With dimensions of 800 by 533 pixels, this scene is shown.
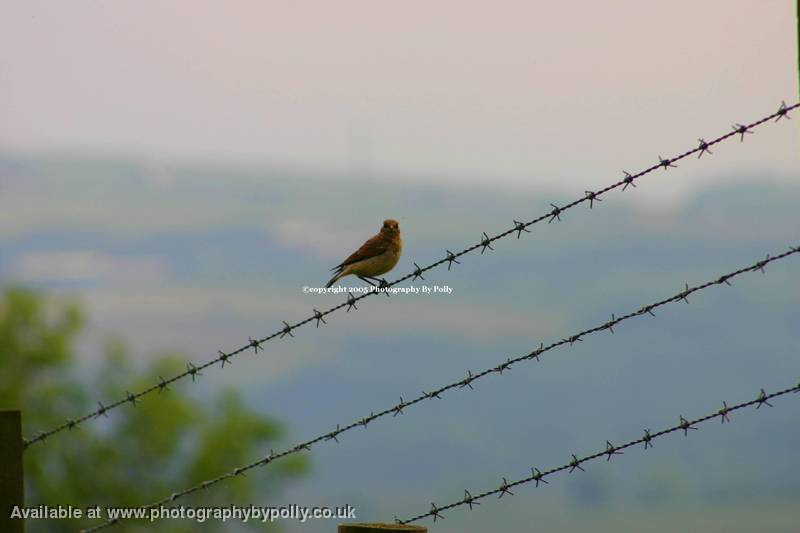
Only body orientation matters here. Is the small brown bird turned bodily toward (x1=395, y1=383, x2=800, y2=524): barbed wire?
no

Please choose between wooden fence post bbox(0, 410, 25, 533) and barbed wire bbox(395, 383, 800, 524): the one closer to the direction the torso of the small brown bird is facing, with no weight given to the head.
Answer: the barbed wire

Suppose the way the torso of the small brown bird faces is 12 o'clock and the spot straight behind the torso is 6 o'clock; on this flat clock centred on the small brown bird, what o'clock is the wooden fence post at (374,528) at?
The wooden fence post is roughly at 3 o'clock from the small brown bird.

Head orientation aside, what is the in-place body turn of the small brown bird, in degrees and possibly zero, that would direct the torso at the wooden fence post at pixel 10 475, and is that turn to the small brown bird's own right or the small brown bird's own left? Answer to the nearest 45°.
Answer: approximately 135° to the small brown bird's own right

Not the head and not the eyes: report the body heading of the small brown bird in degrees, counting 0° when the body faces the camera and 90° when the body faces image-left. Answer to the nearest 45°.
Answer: approximately 270°
